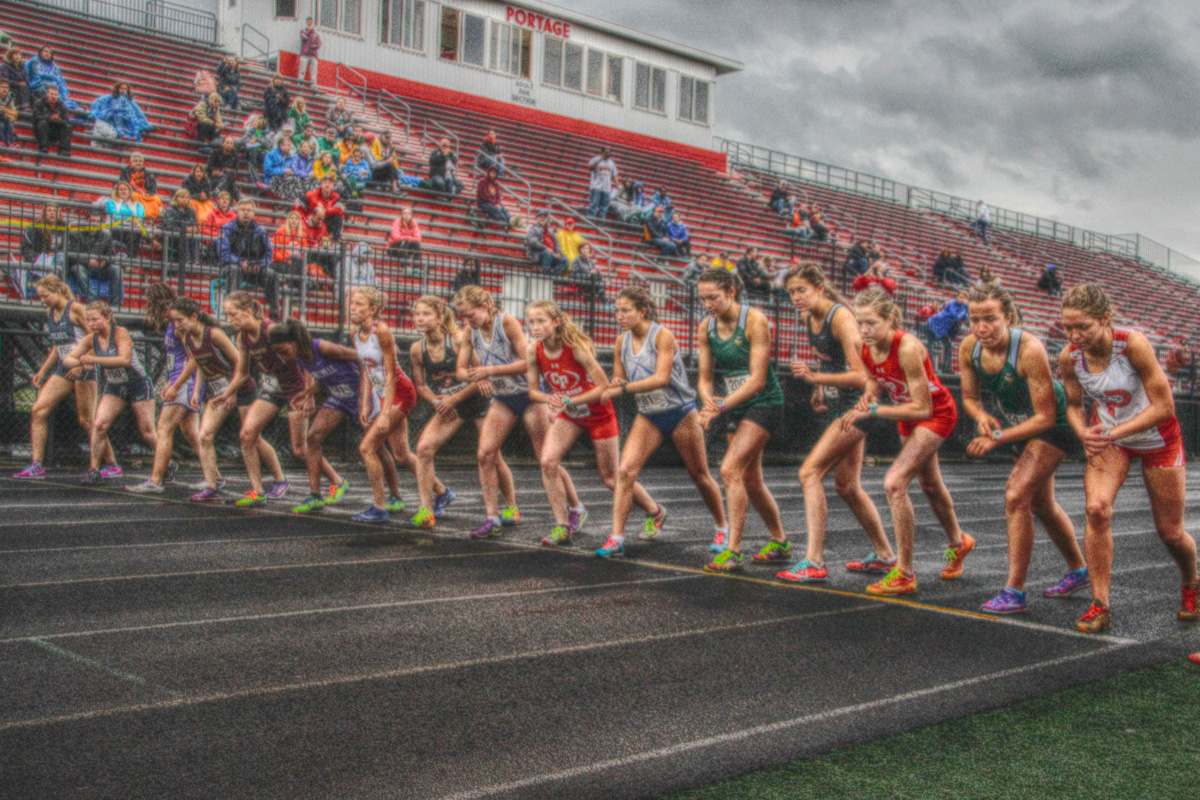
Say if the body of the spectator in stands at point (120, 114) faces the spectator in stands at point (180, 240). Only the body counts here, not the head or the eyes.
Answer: yes

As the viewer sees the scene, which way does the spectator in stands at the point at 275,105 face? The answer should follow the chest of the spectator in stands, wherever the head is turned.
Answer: toward the camera

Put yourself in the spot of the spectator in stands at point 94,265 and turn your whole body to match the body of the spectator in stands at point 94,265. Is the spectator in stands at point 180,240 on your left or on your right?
on your left

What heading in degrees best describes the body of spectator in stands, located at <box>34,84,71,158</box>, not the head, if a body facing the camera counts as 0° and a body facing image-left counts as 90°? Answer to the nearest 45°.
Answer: approximately 0°

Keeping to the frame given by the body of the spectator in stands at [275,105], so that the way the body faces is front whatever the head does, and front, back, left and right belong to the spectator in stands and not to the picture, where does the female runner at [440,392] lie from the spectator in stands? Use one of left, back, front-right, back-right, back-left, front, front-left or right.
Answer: front

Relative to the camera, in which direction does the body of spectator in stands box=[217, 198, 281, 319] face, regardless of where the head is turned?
toward the camera

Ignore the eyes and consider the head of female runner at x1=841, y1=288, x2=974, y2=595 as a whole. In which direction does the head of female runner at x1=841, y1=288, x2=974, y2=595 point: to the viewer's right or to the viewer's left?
to the viewer's left

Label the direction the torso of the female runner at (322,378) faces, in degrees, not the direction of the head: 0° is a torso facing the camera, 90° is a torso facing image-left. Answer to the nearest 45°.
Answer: approximately 45°

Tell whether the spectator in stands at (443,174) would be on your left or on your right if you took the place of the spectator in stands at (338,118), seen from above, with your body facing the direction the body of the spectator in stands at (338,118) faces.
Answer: on your left

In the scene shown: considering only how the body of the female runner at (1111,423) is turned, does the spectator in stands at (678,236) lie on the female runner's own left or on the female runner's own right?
on the female runner's own right

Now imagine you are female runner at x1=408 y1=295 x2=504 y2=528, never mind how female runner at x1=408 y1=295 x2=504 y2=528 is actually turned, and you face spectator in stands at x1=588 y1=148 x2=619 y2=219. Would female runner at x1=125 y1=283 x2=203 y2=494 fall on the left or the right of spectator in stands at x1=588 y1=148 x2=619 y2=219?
left
